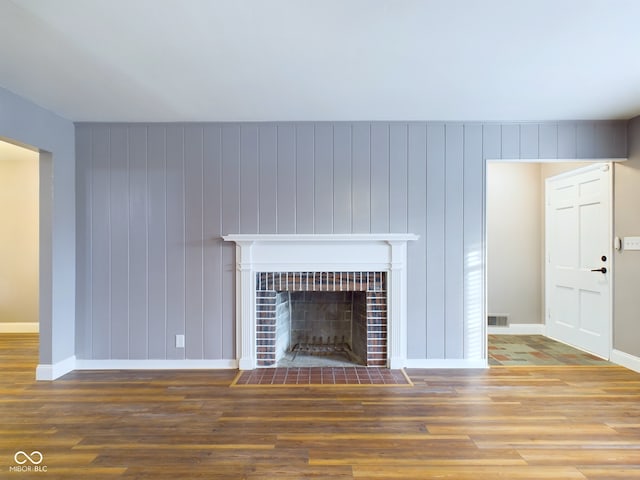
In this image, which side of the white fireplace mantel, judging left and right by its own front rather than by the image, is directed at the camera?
front

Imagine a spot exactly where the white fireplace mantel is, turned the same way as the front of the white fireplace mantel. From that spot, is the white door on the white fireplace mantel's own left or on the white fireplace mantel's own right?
on the white fireplace mantel's own left
